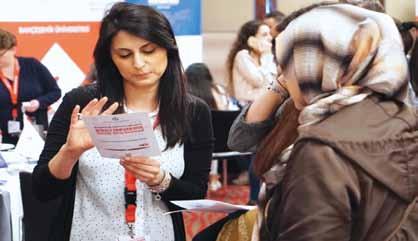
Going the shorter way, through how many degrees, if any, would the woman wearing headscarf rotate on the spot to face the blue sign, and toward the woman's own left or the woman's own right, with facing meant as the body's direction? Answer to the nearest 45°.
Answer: approximately 45° to the woman's own right

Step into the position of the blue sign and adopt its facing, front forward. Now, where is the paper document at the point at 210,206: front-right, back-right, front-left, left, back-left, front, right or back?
front

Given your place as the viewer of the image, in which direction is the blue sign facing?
facing the viewer

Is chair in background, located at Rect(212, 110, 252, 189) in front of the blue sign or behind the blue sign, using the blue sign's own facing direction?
in front

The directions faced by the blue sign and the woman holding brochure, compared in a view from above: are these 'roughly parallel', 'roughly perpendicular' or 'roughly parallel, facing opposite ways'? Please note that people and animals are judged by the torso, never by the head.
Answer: roughly parallel

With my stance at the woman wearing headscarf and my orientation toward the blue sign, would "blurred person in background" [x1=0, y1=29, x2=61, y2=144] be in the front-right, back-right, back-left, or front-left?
front-left

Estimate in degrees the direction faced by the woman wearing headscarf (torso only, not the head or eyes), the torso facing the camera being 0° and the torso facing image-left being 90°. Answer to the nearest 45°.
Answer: approximately 135°

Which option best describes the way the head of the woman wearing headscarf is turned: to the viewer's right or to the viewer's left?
to the viewer's left

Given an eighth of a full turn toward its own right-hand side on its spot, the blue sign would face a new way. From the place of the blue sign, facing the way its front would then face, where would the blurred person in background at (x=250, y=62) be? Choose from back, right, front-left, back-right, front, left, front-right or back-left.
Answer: left

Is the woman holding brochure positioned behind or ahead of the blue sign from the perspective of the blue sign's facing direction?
ahead

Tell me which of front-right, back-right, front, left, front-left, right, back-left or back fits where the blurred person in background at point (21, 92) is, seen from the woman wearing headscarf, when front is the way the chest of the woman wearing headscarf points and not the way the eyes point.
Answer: front

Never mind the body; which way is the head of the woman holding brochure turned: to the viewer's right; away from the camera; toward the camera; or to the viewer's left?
toward the camera

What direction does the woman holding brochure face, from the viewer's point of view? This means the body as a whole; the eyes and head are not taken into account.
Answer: toward the camera
